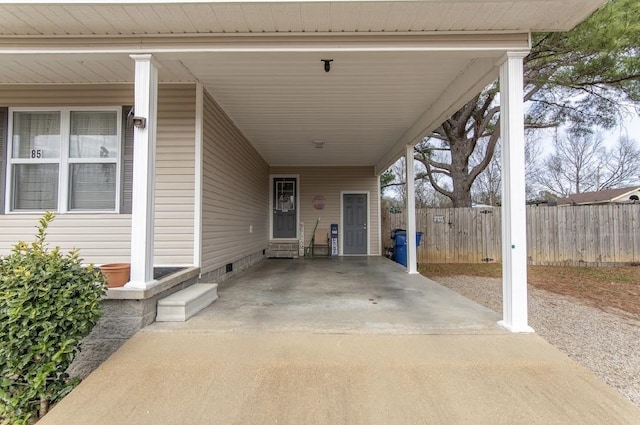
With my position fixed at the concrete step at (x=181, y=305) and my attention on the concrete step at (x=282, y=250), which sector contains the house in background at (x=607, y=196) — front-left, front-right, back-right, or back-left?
front-right

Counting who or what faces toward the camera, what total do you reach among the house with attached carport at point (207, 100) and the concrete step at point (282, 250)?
2

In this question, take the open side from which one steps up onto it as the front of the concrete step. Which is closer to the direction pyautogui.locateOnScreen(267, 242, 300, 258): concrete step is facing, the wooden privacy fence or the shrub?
the shrub

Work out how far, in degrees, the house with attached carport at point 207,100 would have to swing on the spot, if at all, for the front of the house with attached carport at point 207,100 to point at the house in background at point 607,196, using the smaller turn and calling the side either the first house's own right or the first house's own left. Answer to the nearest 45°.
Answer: approximately 135° to the first house's own left

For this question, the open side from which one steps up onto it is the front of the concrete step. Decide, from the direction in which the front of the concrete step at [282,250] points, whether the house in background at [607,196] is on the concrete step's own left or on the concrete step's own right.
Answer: on the concrete step's own left

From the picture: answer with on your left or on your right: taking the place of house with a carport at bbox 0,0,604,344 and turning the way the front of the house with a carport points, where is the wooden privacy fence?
on your left

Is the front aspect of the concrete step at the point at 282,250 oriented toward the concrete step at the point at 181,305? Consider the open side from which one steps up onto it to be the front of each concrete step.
yes

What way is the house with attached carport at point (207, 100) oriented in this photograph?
toward the camera

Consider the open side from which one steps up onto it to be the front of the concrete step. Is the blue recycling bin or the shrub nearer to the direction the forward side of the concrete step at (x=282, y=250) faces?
the shrub
